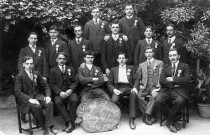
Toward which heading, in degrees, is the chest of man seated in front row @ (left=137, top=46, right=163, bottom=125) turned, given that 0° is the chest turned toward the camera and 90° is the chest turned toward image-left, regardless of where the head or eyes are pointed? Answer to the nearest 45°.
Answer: approximately 0°

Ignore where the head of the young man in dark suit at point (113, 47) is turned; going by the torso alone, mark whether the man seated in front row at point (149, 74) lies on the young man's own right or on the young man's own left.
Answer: on the young man's own left

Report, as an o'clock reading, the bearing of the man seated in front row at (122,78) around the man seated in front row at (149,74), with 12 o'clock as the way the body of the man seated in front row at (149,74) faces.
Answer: the man seated in front row at (122,78) is roughly at 3 o'clock from the man seated in front row at (149,74).

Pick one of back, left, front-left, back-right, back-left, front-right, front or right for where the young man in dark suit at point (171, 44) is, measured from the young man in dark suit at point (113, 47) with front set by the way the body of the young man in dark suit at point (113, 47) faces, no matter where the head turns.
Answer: left

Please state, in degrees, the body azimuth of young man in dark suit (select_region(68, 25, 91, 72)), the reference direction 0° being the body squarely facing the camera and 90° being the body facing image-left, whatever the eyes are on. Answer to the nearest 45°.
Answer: approximately 0°

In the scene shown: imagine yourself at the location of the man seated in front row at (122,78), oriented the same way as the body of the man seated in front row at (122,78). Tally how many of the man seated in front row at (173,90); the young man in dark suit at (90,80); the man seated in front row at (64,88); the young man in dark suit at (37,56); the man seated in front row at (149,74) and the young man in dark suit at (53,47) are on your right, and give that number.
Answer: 4
